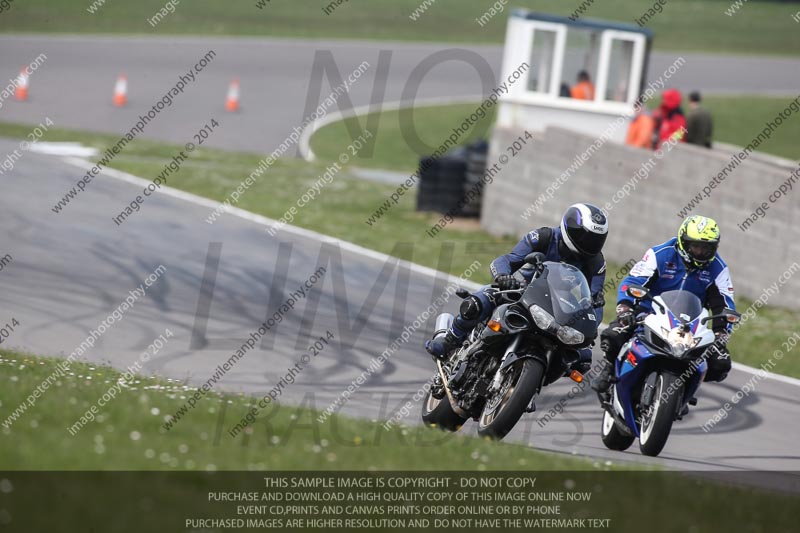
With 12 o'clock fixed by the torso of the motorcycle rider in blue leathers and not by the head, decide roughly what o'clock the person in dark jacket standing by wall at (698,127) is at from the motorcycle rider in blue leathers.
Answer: The person in dark jacket standing by wall is roughly at 6 o'clock from the motorcycle rider in blue leathers.

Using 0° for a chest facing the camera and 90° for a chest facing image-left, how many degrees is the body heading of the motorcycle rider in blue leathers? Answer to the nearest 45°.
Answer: approximately 0°

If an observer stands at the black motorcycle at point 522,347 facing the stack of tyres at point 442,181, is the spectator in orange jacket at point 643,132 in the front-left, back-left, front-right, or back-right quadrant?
front-right

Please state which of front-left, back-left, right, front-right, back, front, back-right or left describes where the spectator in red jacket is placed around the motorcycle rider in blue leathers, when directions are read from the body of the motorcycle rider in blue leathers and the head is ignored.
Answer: back

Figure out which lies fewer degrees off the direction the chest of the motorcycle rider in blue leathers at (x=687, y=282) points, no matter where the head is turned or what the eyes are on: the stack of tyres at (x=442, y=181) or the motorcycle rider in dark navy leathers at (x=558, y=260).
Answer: the motorcycle rider in dark navy leathers

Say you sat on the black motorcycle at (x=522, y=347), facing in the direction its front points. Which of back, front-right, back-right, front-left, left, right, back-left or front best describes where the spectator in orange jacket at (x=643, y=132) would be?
back-left

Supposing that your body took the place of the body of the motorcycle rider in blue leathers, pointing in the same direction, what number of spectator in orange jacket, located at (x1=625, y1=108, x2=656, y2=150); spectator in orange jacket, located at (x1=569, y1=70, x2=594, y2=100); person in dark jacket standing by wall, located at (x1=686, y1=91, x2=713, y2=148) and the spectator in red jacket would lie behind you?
4

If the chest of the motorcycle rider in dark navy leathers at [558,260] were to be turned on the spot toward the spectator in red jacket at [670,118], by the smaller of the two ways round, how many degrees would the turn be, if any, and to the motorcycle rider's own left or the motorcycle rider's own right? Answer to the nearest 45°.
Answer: approximately 135° to the motorcycle rider's own left

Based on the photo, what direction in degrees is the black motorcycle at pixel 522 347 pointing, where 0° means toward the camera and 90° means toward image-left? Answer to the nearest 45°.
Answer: approximately 315°

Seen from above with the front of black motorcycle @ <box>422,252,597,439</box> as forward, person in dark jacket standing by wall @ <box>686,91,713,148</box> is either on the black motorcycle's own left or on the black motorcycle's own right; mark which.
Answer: on the black motorcycle's own left

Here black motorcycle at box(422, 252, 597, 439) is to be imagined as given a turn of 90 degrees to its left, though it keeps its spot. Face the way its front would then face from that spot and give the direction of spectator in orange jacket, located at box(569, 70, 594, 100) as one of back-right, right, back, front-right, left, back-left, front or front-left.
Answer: front-left

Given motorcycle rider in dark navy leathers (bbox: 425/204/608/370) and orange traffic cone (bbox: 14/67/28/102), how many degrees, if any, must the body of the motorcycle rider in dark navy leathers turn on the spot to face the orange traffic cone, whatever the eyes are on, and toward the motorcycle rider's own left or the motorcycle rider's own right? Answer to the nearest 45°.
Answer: approximately 180°

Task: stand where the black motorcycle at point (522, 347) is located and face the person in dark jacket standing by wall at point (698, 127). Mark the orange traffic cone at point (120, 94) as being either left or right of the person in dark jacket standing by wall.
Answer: left

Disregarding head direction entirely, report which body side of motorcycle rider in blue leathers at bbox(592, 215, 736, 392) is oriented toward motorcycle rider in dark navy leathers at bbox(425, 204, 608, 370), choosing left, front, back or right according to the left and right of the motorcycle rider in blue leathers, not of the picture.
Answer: right

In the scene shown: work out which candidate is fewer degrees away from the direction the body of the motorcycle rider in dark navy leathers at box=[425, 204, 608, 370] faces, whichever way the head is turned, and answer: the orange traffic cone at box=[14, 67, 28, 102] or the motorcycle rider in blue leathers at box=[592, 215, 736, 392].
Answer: the motorcycle rider in blue leathers
